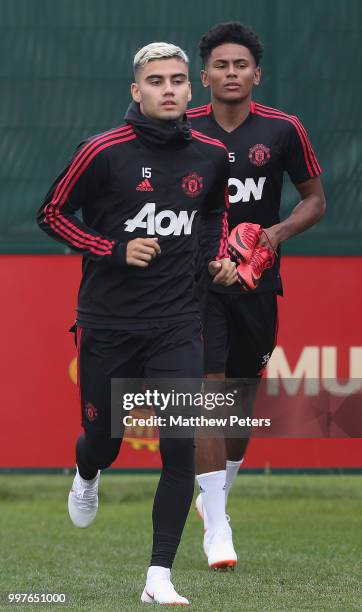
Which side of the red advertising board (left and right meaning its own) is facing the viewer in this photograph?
front
